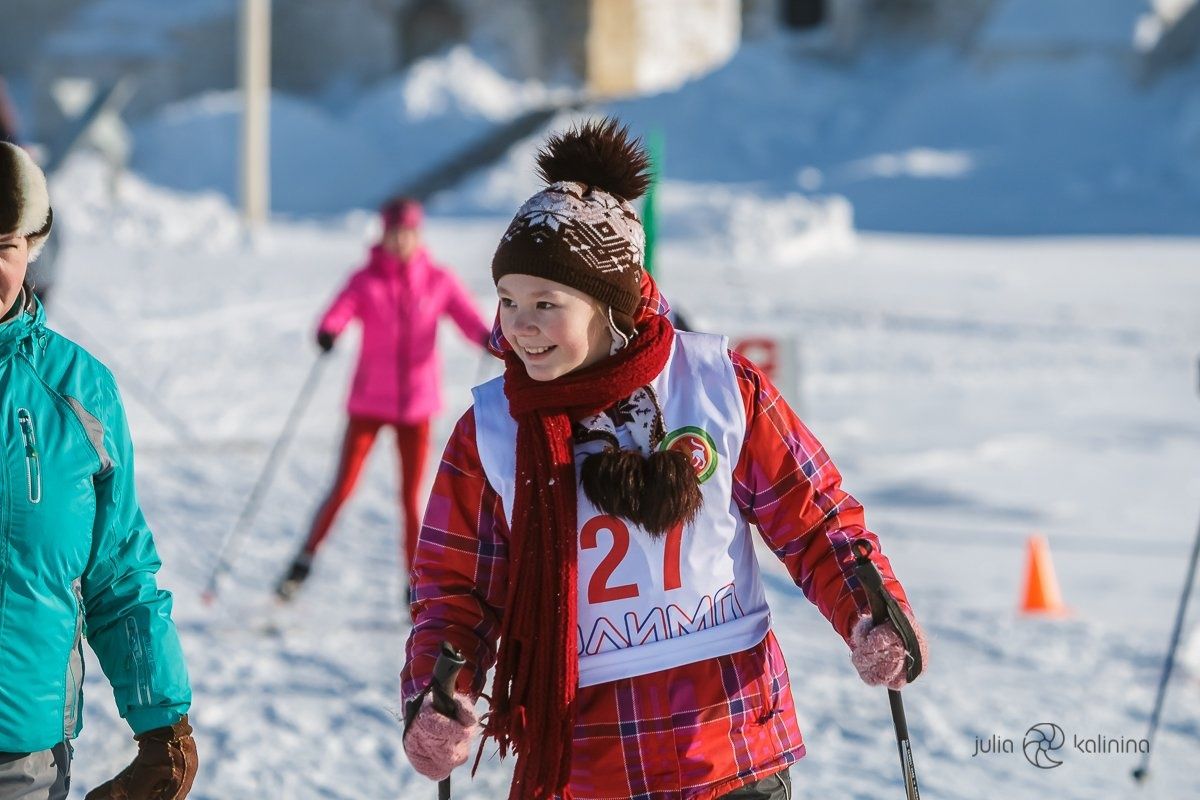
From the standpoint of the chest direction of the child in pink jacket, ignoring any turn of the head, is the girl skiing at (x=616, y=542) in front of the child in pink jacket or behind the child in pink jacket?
in front

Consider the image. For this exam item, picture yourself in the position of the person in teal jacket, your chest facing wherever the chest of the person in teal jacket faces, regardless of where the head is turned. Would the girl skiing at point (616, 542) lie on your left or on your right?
on your left

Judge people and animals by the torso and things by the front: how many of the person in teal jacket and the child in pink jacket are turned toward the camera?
2

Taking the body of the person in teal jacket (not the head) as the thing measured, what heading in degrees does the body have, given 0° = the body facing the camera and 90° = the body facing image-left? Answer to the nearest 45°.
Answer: approximately 0°

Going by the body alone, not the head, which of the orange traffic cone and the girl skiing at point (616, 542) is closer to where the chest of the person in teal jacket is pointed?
the girl skiing

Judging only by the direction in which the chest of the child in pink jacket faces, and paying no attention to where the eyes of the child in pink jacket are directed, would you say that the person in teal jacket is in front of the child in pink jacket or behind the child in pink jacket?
in front

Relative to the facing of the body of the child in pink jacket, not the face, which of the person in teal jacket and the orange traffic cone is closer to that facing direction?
the person in teal jacket

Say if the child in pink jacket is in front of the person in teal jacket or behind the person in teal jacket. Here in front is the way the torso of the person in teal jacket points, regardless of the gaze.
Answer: behind

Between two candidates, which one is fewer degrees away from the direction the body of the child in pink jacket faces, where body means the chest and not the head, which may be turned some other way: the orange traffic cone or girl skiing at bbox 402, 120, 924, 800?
the girl skiing

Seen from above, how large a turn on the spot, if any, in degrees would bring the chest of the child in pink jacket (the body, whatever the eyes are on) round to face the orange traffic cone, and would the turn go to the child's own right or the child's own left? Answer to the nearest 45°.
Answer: approximately 90° to the child's own left

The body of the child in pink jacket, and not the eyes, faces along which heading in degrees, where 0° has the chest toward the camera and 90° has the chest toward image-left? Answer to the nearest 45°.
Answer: approximately 0°
